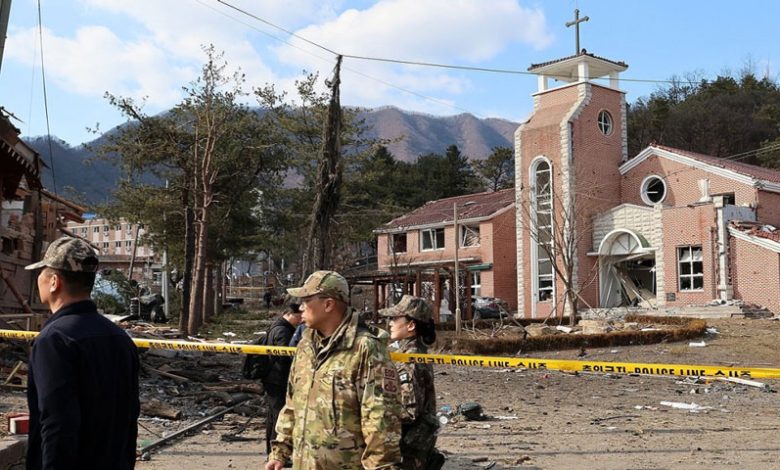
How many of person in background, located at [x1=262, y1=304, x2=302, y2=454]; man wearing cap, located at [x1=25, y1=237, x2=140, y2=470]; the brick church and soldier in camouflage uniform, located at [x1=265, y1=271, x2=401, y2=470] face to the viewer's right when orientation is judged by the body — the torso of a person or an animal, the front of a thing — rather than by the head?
1

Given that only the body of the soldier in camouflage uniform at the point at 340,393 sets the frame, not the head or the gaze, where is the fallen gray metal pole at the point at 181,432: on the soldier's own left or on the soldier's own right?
on the soldier's own right

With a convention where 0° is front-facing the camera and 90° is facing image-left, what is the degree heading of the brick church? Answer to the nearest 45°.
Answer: approximately 45°

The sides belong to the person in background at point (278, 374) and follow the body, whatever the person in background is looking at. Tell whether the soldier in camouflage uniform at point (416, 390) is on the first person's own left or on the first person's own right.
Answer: on the first person's own right

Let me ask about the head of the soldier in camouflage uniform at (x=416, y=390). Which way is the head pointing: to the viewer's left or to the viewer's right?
to the viewer's left

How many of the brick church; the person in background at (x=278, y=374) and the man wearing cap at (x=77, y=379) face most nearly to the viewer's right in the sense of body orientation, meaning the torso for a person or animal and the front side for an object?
1

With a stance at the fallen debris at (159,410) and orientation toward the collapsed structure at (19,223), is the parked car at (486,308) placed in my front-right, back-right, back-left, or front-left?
front-right

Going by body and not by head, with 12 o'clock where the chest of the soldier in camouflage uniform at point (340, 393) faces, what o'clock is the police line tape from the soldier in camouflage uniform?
The police line tape is roughly at 6 o'clock from the soldier in camouflage uniform.
